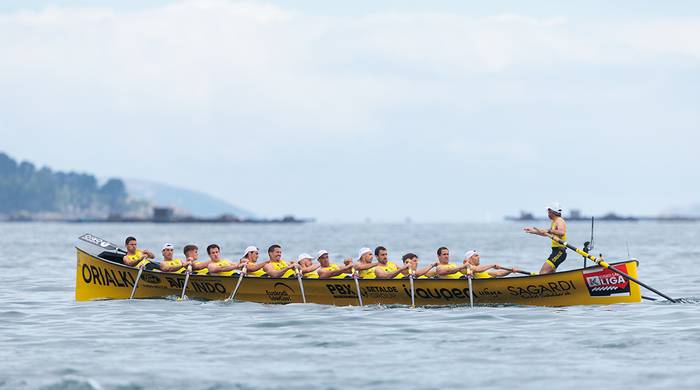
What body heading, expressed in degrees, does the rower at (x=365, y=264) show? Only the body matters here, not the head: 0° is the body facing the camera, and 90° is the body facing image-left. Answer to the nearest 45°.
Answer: approximately 270°

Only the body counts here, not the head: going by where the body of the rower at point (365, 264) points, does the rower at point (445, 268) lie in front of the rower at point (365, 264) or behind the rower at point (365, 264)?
in front

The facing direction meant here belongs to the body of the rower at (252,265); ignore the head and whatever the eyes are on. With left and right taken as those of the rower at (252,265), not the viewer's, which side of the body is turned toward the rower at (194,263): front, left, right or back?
back

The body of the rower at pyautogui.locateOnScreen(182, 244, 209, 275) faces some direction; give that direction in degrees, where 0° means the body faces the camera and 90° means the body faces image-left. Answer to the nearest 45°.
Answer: approximately 270°

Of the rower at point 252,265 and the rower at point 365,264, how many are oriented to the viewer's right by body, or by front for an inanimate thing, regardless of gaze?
2

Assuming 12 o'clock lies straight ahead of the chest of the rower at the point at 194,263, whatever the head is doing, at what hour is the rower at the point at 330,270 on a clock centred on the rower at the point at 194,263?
the rower at the point at 330,270 is roughly at 1 o'clock from the rower at the point at 194,263.

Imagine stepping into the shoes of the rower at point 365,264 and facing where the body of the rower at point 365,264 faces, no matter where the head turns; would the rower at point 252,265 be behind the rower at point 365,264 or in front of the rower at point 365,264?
behind

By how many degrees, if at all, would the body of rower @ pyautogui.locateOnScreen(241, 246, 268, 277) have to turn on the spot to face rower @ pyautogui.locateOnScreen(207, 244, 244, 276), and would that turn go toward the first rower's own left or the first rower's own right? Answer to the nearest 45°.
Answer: approximately 180°

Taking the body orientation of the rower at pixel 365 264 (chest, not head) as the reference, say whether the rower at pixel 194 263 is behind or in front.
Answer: behind

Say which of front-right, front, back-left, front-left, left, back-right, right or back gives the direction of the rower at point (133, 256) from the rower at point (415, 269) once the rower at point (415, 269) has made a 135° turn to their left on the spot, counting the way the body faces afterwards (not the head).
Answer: front-left

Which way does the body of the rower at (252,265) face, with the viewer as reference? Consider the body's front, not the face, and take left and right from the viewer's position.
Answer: facing to the right of the viewer

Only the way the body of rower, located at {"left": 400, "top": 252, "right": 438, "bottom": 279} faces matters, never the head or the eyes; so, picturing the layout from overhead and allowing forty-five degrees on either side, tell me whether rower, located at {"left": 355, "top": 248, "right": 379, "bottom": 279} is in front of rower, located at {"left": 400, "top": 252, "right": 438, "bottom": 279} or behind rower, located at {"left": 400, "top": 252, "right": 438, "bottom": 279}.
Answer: behind
